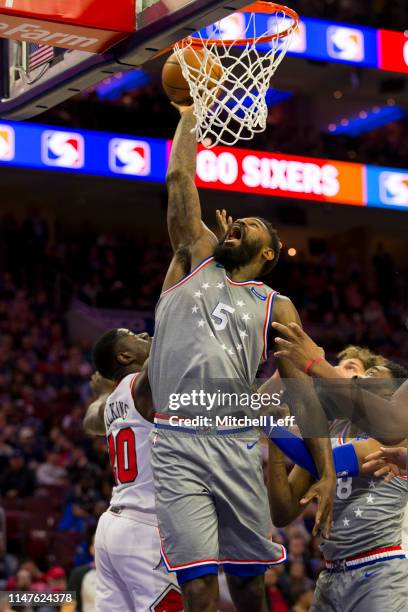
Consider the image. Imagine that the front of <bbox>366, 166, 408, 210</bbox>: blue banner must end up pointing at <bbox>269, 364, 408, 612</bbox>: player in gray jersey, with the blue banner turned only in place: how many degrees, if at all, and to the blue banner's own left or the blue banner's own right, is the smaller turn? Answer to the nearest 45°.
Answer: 0° — it already faces them

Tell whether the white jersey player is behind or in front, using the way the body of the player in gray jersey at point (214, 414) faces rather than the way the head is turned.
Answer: behind

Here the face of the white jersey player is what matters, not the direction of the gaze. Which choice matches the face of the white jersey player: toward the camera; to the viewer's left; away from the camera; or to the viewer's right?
to the viewer's right

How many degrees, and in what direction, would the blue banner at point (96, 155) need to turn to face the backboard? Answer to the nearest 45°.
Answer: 0° — it already faces it

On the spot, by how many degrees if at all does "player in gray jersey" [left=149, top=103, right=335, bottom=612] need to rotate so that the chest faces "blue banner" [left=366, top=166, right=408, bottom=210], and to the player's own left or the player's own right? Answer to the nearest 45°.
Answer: approximately 180°

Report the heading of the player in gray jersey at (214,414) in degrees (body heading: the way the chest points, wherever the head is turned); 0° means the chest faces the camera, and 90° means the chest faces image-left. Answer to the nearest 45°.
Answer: approximately 0°

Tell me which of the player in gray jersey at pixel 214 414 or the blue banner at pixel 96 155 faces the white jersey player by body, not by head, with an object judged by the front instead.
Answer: the blue banner

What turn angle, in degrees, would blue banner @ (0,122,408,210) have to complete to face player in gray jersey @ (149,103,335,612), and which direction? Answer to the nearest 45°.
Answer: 0° — it already faces them

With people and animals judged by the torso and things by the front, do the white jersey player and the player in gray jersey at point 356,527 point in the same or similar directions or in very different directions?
very different directions
